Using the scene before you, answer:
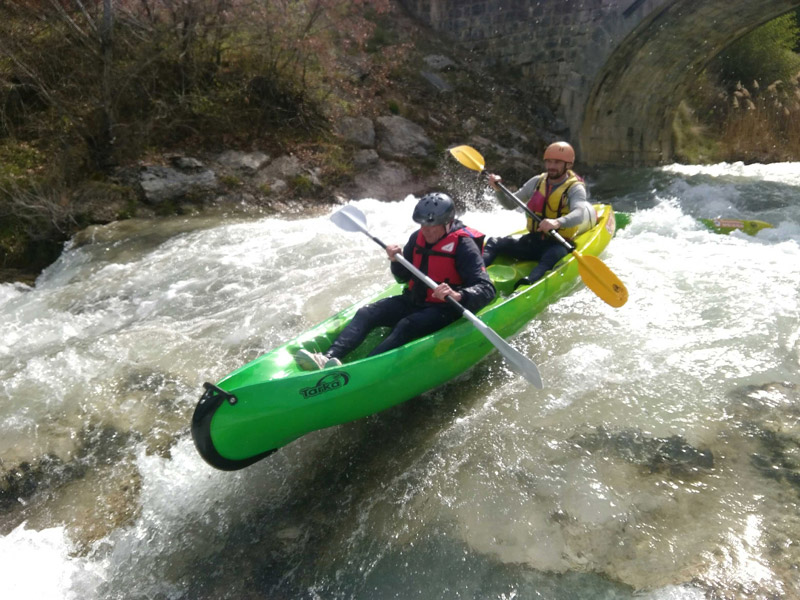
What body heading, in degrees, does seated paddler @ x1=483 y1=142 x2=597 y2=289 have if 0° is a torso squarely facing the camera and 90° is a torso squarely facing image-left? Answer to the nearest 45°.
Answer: approximately 45°

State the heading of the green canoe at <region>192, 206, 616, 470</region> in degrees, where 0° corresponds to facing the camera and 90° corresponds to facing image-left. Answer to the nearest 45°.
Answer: approximately 45°

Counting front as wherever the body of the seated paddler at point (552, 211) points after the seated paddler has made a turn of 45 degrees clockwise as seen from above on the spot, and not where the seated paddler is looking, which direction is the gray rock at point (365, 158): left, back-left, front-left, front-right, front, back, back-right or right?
front-right

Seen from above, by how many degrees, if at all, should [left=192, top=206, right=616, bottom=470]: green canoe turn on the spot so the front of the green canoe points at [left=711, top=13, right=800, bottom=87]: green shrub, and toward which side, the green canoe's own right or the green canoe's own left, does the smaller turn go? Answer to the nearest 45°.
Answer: approximately 180°

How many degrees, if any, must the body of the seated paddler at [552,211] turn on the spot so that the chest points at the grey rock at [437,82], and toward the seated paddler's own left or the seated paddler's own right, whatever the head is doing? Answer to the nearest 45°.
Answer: approximately 135° to the seated paddler's own right

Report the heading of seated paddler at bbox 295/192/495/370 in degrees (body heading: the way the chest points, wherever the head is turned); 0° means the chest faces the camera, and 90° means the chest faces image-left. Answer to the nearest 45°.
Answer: approximately 45°

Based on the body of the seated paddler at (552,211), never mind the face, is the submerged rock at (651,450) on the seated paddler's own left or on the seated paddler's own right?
on the seated paddler's own left

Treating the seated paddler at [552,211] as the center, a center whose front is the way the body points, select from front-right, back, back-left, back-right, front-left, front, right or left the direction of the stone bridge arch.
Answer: back-right

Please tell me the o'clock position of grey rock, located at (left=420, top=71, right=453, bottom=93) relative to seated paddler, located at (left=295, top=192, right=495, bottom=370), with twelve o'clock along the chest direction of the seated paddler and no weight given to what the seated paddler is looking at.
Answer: The grey rock is roughly at 5 o'clock from the seated paddler.

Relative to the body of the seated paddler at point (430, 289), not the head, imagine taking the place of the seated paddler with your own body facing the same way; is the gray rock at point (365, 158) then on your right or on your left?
on your right

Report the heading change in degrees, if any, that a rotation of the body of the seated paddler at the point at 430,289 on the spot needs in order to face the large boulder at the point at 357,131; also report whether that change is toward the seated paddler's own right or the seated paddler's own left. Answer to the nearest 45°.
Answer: approximately 135° to the seated paddler's own right
